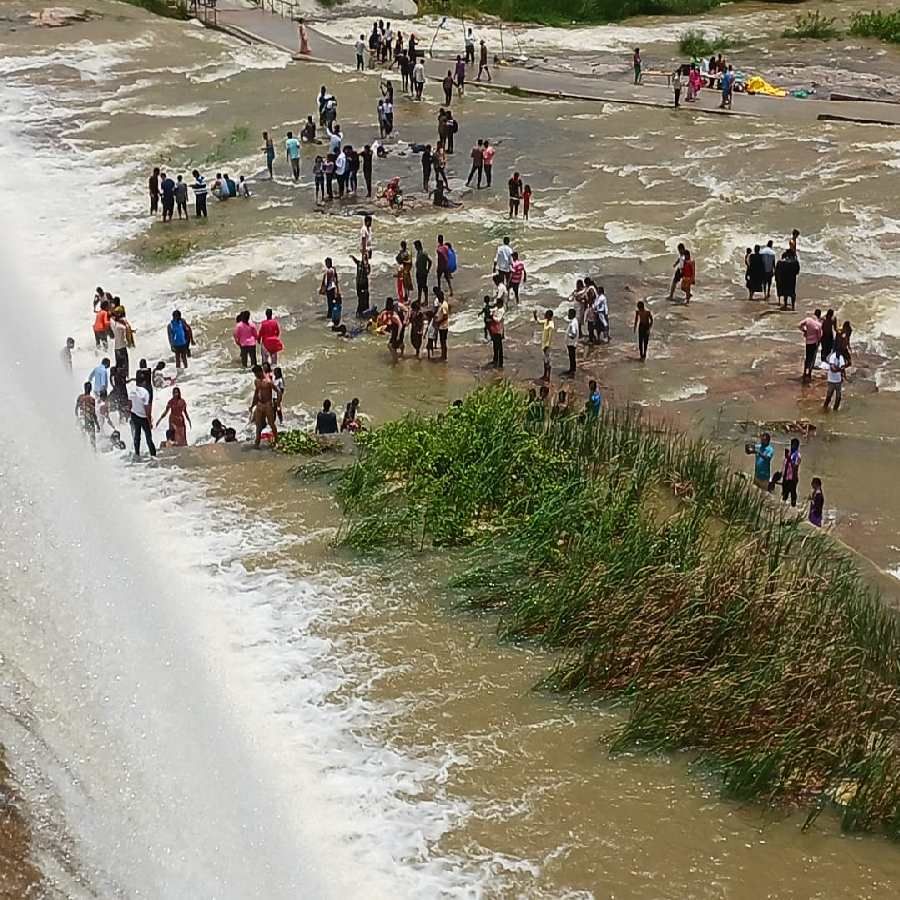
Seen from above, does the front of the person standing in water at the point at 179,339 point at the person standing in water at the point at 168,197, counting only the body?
yes

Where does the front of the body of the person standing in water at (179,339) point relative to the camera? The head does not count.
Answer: away from the camera

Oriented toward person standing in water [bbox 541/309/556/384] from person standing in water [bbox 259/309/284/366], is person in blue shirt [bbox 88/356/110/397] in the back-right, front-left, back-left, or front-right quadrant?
back-right

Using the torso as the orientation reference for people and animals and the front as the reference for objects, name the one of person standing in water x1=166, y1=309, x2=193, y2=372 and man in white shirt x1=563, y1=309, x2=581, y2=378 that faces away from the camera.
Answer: the person standing in water
